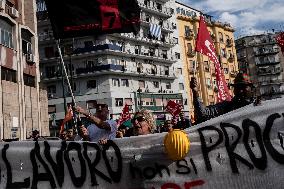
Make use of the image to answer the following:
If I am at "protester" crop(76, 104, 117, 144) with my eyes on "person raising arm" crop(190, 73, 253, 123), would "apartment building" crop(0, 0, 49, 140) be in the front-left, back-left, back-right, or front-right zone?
back-left

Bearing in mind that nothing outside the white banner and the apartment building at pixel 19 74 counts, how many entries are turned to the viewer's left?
0

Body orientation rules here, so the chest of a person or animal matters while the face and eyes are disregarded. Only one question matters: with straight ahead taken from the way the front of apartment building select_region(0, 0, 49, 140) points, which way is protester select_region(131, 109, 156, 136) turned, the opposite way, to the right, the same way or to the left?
to the right

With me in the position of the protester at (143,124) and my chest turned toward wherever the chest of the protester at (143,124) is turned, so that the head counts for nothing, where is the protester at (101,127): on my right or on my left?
on my right

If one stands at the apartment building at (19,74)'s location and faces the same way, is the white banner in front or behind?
in front

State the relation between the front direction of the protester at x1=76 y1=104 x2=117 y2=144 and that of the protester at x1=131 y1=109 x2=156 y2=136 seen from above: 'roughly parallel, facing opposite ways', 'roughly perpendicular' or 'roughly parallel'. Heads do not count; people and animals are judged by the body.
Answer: roughly parallel

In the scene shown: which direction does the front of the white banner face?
toward the camera

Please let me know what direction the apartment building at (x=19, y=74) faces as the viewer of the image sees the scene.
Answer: facing the viewer and to the right of the viewer

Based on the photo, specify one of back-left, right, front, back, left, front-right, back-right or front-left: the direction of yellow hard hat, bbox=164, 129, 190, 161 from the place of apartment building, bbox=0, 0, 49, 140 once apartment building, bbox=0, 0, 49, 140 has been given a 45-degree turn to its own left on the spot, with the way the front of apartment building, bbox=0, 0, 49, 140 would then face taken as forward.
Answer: right

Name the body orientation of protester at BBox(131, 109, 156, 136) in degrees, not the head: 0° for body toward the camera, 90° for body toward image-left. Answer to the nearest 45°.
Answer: approximately 45°

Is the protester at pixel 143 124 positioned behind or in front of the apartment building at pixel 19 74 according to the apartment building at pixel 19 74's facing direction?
in front

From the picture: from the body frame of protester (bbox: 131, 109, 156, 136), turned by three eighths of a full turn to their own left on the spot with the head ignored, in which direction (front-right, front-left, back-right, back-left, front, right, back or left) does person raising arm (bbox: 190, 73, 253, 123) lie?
front

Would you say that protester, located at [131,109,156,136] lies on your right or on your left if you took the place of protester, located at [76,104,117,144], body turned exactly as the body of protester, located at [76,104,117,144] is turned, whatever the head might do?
on your left

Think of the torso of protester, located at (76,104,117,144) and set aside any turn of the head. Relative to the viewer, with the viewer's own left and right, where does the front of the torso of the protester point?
facing the viewer and to the left of the viewer
